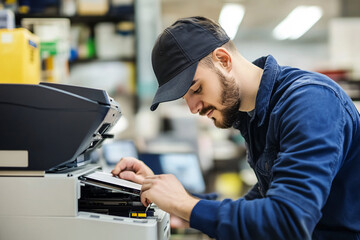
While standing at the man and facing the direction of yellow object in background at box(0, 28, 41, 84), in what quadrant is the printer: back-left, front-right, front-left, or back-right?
front-left

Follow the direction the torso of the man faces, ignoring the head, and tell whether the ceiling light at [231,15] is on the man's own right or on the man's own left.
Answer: on the man's own right

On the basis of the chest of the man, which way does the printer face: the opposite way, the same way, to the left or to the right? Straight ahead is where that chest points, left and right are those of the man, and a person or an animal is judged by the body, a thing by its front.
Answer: the opposite way

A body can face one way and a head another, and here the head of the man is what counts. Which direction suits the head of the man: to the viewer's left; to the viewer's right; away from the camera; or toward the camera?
to the viewer's left

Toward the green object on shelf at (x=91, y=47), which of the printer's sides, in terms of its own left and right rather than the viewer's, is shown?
left

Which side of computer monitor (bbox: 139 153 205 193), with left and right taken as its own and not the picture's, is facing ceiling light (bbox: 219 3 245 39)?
back

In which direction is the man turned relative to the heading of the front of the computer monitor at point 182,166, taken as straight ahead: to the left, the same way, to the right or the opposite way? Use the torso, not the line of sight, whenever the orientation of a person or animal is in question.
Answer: to the right

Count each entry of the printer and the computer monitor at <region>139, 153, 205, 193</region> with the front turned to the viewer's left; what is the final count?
0

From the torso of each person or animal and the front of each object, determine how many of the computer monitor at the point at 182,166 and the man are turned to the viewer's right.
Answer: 0

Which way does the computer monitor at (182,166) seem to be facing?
toward the camera

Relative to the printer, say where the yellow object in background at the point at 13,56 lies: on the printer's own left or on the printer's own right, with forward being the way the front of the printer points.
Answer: on the printer's own left

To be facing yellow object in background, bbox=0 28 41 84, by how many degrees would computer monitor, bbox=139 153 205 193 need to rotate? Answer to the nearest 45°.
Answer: approximately 45° to its right

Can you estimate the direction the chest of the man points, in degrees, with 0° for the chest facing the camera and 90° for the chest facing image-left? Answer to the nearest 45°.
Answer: approximately 90°

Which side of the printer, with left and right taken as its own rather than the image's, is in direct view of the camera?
right

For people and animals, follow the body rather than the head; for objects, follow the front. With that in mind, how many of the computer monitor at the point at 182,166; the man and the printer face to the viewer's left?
1
